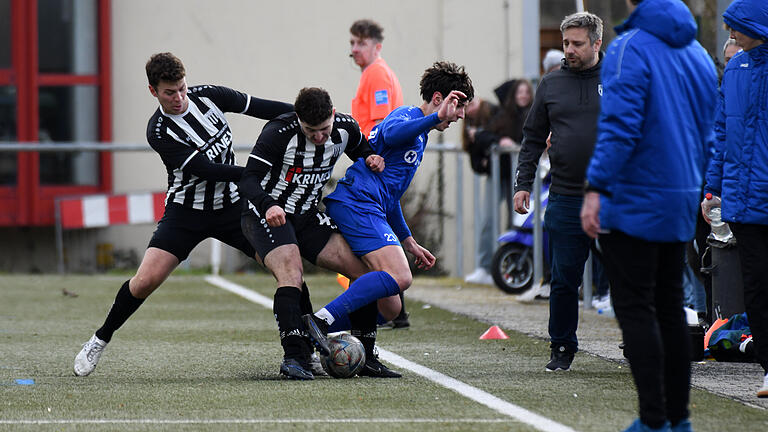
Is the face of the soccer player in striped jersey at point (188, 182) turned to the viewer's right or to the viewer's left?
to the viewer's right

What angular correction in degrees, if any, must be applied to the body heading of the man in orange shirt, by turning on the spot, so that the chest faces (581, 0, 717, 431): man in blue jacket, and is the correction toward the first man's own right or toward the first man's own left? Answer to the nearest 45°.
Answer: approximately 90° to the first man's own left

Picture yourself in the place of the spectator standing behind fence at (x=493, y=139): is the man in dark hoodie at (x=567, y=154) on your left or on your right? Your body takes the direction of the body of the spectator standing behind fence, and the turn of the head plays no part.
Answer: on your left

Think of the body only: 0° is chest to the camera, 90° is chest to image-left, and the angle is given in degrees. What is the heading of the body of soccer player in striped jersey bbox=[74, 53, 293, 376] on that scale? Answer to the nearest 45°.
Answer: approximately 315°

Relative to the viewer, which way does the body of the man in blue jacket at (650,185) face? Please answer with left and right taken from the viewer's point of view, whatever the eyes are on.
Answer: facing away from the viewer and to the left of the viewer

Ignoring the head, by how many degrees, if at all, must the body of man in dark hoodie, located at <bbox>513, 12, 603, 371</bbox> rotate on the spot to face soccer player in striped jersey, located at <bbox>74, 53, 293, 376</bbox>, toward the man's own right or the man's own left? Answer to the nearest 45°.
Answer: approximately 90° to the man's own right

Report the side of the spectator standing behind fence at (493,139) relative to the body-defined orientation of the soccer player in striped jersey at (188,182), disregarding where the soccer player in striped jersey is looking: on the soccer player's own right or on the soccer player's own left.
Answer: on the soccer player's own left
